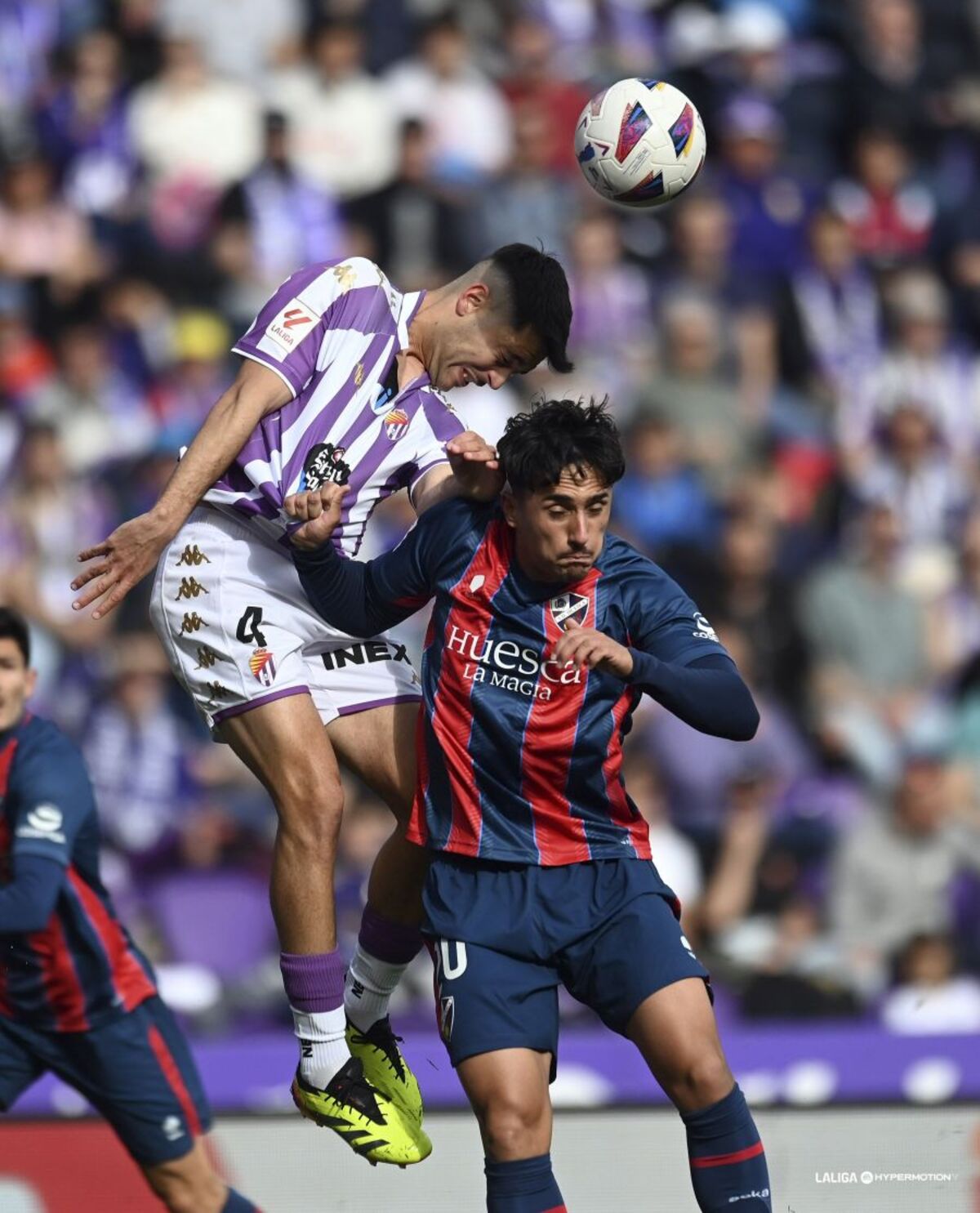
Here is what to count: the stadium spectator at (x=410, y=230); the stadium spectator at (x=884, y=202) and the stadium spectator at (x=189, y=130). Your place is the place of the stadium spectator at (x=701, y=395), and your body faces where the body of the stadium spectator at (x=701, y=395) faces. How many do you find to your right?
2

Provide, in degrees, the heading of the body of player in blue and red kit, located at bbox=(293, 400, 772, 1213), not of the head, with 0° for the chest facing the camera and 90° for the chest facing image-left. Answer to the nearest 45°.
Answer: approximately 0°

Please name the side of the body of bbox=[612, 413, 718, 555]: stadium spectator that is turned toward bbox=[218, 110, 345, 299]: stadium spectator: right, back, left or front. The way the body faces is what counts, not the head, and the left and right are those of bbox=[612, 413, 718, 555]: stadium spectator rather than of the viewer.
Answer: right

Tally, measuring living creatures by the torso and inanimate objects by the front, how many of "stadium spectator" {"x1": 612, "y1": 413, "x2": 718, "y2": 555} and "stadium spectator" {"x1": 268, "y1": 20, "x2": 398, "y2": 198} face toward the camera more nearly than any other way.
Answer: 2

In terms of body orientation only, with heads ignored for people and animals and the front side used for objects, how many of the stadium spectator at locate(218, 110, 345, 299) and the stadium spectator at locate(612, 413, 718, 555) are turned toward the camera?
2

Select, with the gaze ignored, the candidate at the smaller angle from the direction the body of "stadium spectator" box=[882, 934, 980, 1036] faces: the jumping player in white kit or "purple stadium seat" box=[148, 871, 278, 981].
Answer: the jumping player in white kit
